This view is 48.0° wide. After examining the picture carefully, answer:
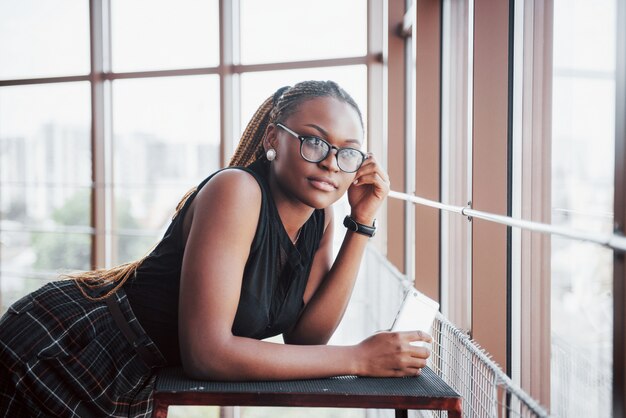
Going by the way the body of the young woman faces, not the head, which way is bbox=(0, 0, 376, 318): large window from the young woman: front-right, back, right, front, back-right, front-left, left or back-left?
back-left

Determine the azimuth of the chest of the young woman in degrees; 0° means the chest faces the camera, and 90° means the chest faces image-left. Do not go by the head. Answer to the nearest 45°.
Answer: approximately 315°
